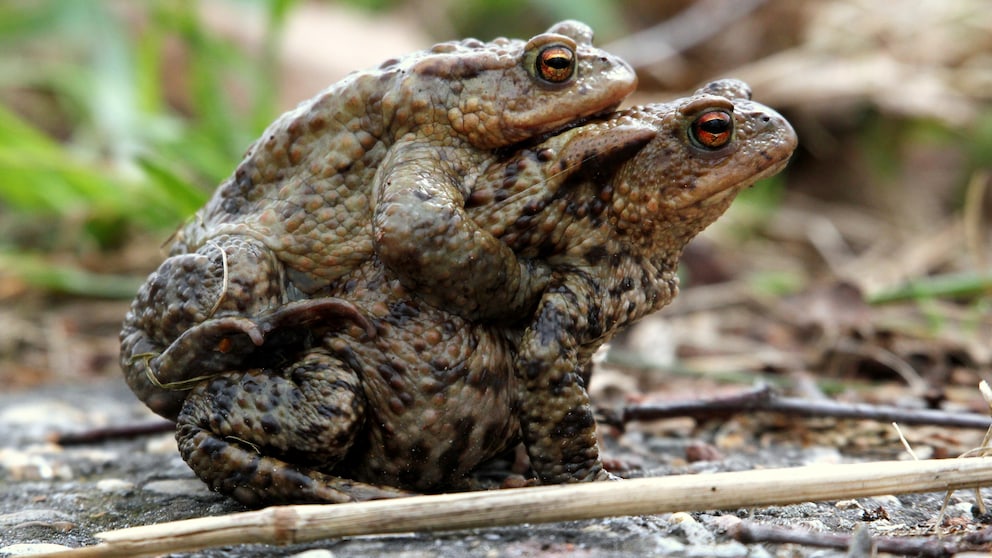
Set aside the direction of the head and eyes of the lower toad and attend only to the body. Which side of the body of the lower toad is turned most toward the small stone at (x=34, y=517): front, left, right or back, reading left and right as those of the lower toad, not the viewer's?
back

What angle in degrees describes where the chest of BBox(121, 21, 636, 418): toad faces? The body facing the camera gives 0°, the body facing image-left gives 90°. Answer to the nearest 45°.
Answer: approximately 270°

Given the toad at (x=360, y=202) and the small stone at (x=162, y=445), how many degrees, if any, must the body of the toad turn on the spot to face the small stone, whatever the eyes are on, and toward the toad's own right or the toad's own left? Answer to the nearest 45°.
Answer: approximately 135° to the toad's own left

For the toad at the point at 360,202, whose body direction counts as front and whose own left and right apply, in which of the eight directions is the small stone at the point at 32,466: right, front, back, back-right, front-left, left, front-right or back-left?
back-left

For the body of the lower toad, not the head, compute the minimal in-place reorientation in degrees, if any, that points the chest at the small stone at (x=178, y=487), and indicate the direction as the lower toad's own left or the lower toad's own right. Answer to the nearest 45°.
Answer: approximately 180°

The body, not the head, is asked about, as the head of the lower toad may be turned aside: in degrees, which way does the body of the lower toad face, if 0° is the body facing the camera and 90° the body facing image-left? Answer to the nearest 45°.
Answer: approximately 270°

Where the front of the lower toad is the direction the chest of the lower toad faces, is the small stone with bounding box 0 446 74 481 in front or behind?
behind

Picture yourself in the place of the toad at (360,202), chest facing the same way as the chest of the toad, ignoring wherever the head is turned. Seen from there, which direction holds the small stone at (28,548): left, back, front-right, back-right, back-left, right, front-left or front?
back

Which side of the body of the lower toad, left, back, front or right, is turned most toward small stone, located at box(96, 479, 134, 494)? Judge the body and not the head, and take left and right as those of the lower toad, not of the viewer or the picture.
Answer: back
